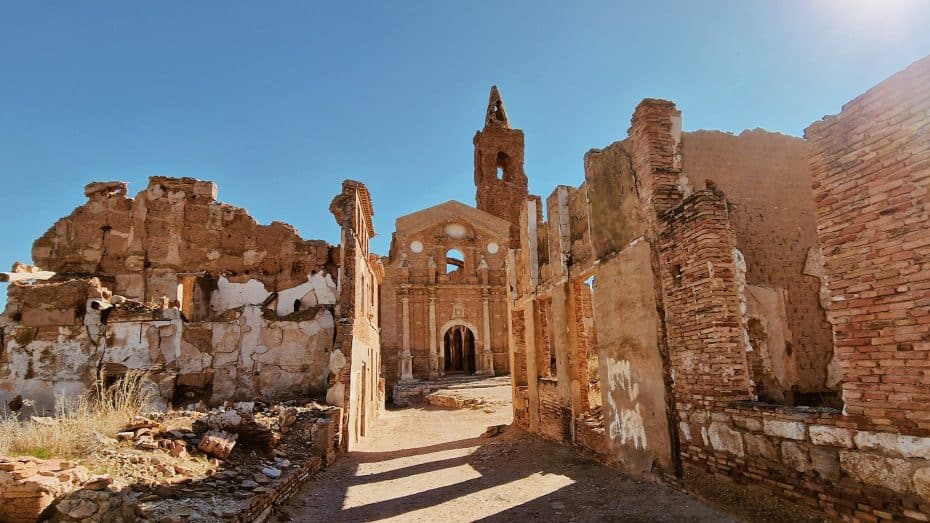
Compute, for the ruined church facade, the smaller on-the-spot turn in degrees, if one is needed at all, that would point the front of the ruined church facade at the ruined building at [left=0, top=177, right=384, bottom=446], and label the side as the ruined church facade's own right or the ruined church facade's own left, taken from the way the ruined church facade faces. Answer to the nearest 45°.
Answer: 0° — it already faces it

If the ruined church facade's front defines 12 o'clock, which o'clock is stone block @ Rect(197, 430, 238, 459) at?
The stone block is roughly at 12 o'clock from the ruined church facade.

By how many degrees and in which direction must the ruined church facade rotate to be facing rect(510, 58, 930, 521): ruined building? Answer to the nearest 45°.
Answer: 0° — it already faces it

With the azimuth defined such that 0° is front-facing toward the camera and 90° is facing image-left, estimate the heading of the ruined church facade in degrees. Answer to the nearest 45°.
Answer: approximately 0°
